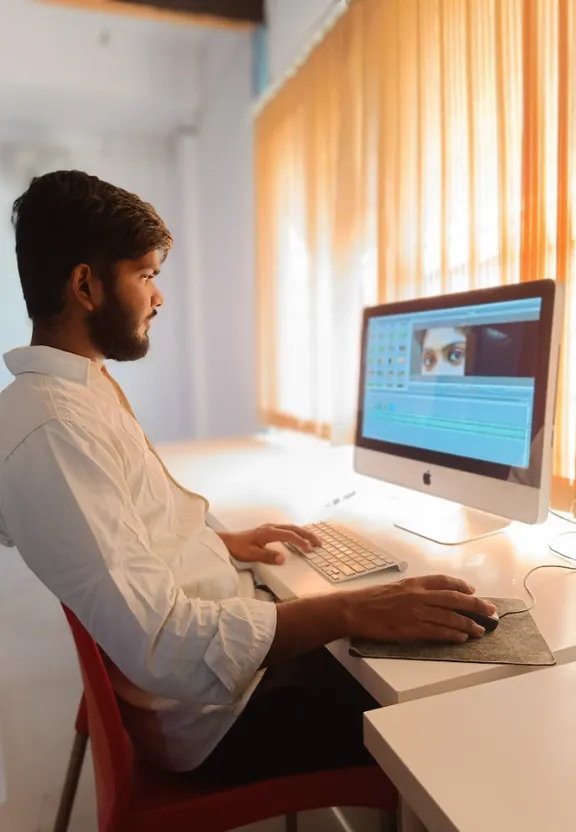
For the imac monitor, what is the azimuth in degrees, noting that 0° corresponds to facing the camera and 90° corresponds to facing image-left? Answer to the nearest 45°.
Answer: approximately 45°

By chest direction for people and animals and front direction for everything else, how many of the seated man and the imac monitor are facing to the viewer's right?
1

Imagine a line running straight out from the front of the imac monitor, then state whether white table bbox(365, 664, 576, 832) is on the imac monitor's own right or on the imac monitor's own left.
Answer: on the imac monitor's own left

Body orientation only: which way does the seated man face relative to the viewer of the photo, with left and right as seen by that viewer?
facing to the right of the viewer

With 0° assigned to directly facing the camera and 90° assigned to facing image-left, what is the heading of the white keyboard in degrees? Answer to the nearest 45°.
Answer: approximately 45°

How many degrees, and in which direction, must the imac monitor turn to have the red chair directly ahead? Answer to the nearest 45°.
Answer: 0° — it already faces it

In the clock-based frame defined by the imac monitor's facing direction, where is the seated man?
The seated man is roughly at 12 o'clock from the imac monitor.

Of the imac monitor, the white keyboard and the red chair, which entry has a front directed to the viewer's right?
the red chair

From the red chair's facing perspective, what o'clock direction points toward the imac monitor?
The imac monitor is roughly at 11 o'clock from the red chair.

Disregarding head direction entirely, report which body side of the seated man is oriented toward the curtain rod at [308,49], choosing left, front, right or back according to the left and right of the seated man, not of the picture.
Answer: left

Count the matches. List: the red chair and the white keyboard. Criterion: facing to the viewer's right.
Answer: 1

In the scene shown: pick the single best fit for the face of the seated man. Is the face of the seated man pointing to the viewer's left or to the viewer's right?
to the viewer's right
